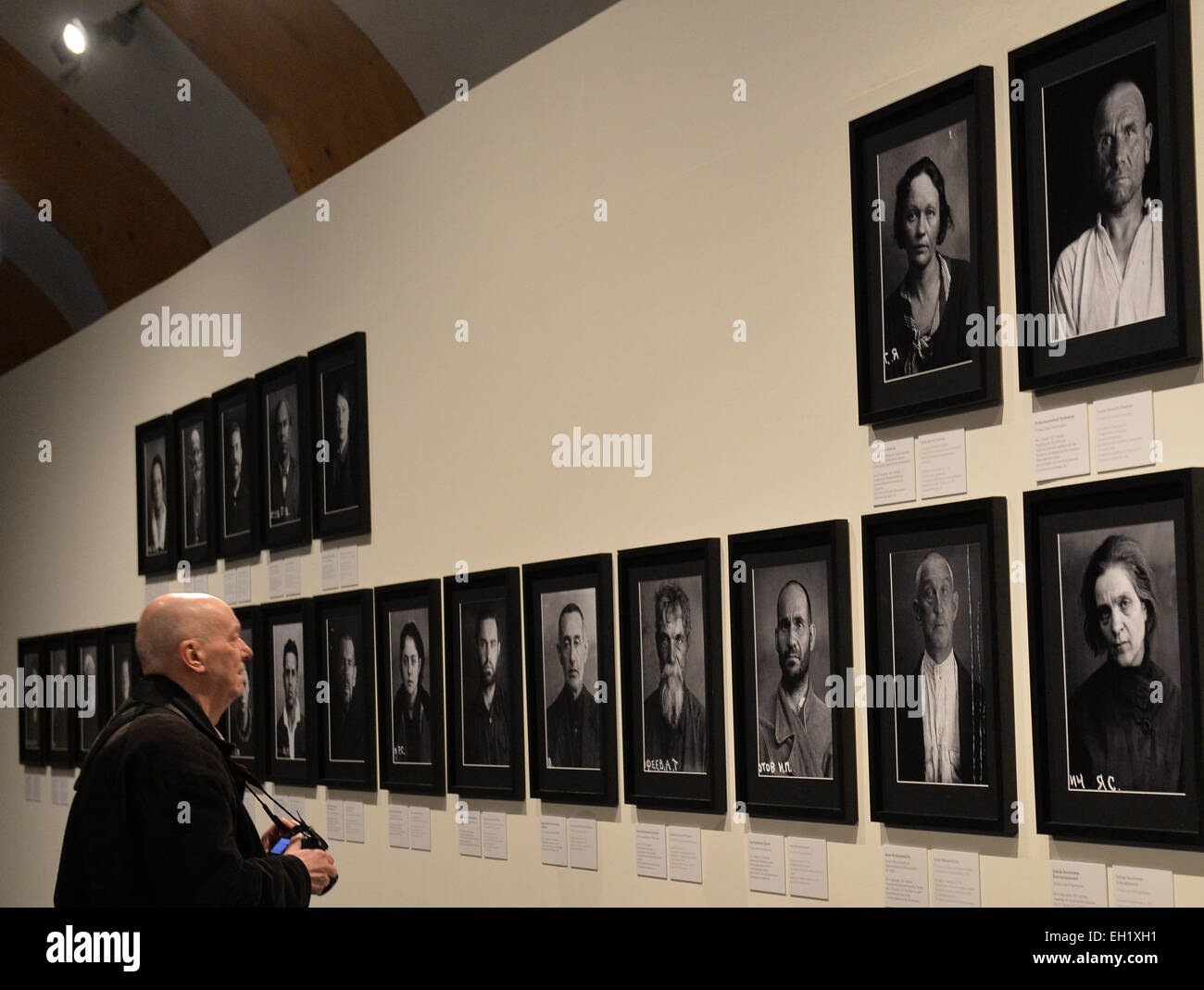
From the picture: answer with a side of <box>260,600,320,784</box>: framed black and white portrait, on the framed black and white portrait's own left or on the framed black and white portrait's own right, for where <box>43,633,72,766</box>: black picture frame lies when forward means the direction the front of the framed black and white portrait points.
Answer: on the framed black and white portrait's own right

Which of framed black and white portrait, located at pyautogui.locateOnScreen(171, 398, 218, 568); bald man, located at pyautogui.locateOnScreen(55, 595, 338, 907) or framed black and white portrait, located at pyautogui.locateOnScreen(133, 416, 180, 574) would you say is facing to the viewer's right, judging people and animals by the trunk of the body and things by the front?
the bald man

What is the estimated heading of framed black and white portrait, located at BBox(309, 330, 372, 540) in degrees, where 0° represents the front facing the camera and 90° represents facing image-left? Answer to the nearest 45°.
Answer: approximately 45°

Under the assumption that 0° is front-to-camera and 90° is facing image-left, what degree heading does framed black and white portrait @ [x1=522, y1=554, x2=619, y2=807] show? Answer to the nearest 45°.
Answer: approximately 45°

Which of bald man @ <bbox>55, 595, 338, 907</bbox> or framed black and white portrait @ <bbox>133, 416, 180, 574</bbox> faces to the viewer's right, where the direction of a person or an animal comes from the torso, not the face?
the bald man

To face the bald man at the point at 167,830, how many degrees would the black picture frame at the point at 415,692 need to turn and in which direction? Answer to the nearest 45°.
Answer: approximately 45° to its left

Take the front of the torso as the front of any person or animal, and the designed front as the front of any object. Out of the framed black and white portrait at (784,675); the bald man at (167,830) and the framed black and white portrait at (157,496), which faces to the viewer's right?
the bald man

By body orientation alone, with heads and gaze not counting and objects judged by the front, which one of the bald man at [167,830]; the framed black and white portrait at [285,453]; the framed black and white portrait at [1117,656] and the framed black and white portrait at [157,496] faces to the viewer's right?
the bald man

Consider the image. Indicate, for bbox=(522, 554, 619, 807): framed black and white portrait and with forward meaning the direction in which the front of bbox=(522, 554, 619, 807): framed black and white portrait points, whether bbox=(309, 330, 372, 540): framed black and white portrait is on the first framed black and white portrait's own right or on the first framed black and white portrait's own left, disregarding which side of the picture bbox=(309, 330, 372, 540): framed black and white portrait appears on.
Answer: on the first framed black and white portrait's own right

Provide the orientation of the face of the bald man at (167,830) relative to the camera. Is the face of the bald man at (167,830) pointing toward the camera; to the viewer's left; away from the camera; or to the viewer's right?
to the viewer's right

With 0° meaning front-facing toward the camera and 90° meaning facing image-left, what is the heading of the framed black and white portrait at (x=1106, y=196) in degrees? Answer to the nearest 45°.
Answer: approximately 45°

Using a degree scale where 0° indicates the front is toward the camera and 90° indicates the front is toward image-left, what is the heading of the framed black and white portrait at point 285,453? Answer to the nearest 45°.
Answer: approximately 45°
